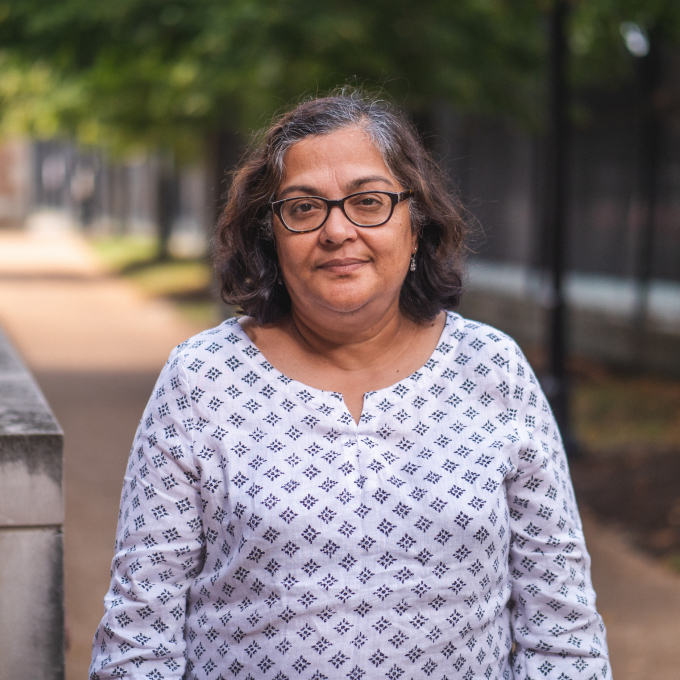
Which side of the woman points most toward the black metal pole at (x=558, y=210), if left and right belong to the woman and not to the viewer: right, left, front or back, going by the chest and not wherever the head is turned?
back

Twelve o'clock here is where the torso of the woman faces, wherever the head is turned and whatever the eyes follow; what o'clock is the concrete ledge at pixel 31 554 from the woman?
The concrete ledge is roughly at 4 o'clock from the woman.

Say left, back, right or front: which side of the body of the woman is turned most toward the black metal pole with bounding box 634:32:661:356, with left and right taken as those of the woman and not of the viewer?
back

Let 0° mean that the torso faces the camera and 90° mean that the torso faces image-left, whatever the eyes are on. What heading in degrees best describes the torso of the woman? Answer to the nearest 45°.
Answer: approximately 0°
